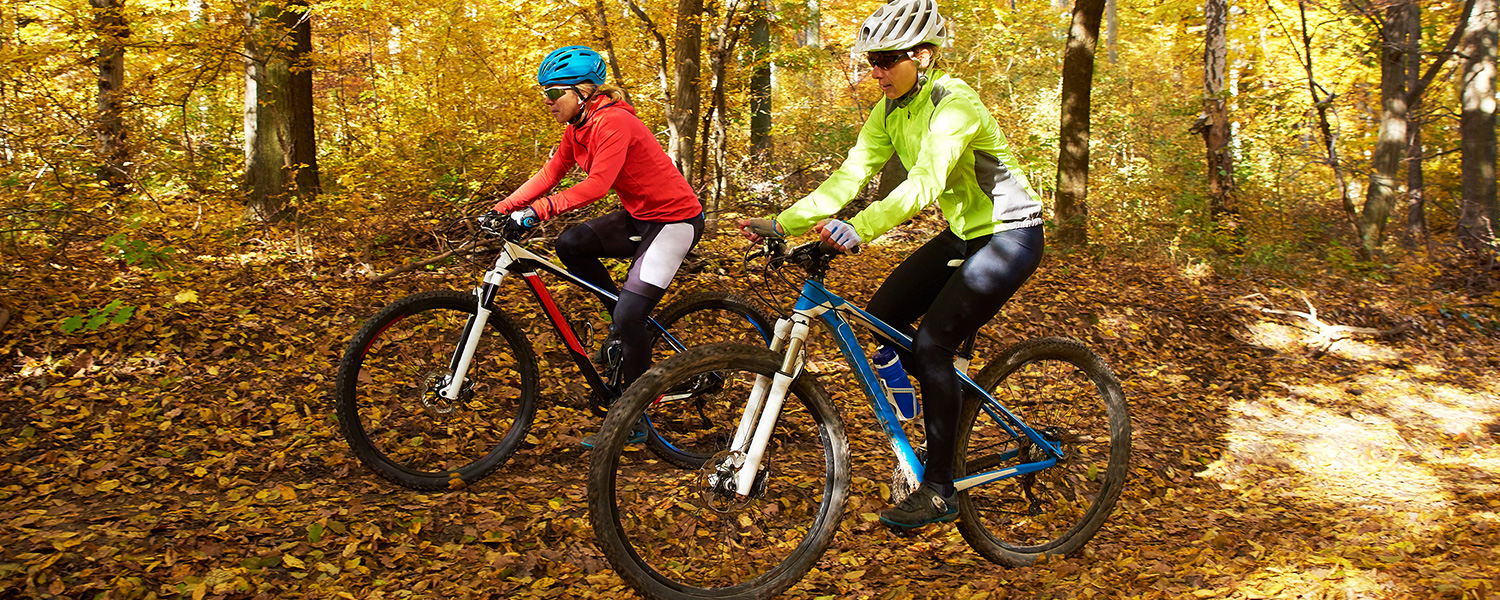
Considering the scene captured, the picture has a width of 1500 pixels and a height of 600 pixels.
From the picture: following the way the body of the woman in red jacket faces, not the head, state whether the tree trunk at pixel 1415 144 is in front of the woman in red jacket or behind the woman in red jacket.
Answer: behind

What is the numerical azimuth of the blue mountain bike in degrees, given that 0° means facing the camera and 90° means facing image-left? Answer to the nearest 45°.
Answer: approximately 45°

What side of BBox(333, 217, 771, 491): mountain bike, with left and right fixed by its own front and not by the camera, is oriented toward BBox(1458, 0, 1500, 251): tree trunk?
back

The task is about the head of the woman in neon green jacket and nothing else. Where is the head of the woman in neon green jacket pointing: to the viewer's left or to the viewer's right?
to the viewer's left

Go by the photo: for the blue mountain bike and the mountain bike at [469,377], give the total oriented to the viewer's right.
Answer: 0

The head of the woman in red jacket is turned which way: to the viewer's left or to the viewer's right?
to the viewer's left

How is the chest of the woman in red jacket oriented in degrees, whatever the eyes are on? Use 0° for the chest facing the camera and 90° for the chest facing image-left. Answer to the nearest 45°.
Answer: approximately 45°

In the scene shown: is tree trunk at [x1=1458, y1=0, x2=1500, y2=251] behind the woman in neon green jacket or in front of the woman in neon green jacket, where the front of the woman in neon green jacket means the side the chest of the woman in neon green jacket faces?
behind

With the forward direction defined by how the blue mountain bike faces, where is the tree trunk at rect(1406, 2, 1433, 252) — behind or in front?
behind

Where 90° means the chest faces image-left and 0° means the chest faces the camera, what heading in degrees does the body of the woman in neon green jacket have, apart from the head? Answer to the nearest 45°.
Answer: approximately 45°
